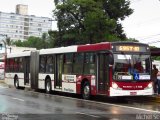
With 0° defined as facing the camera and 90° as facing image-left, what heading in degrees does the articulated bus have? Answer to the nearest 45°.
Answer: approximately 315°
